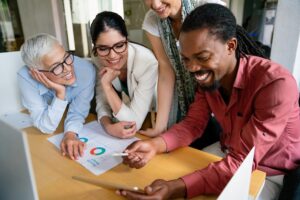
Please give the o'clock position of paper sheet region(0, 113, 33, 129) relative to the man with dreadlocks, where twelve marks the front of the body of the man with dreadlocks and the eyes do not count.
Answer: The paper sheet is roughly at 2 o'clock from the man with dreadlocks.

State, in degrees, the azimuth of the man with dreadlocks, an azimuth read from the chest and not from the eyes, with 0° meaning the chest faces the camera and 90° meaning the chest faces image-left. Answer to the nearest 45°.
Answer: approximately 45°

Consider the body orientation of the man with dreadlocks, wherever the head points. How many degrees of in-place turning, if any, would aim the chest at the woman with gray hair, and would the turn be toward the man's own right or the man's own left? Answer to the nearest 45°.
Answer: approximately 45° to the man's own right

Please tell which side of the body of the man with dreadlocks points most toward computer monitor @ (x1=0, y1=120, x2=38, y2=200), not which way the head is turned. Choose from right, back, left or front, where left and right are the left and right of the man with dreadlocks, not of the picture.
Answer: front

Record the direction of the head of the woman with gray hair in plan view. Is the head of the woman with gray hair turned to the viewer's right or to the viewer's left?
to the viewer's right
